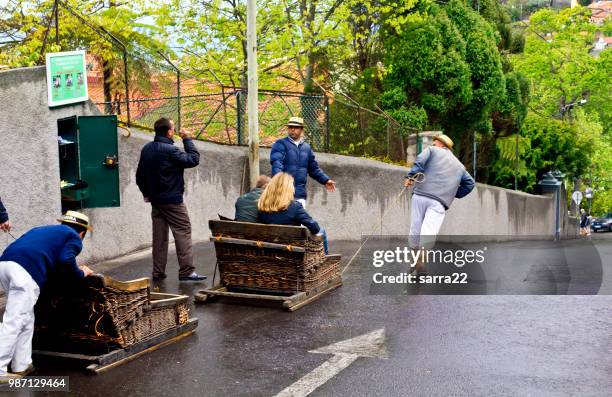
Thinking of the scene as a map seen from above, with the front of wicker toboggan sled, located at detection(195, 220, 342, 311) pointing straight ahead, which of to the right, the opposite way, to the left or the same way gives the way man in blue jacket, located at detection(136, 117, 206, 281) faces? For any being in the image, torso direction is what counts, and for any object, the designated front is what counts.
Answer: the same way

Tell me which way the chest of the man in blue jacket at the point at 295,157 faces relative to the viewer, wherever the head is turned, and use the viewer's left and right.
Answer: facing the viewer

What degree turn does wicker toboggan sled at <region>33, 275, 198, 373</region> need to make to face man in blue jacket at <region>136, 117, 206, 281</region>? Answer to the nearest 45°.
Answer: approximately 45° to its left

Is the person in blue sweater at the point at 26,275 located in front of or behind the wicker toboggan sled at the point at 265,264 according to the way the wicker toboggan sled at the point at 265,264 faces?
behind

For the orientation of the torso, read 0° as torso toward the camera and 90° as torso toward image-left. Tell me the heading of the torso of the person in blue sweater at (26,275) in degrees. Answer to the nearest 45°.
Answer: approximately 225°

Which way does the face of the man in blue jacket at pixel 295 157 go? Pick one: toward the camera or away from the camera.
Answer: toward the camera

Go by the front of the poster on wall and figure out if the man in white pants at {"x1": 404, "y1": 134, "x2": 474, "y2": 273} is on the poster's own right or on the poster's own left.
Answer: on the poster's own left

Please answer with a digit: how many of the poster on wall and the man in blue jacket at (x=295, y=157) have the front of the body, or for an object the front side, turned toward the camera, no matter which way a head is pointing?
2

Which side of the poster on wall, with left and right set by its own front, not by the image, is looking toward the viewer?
front
